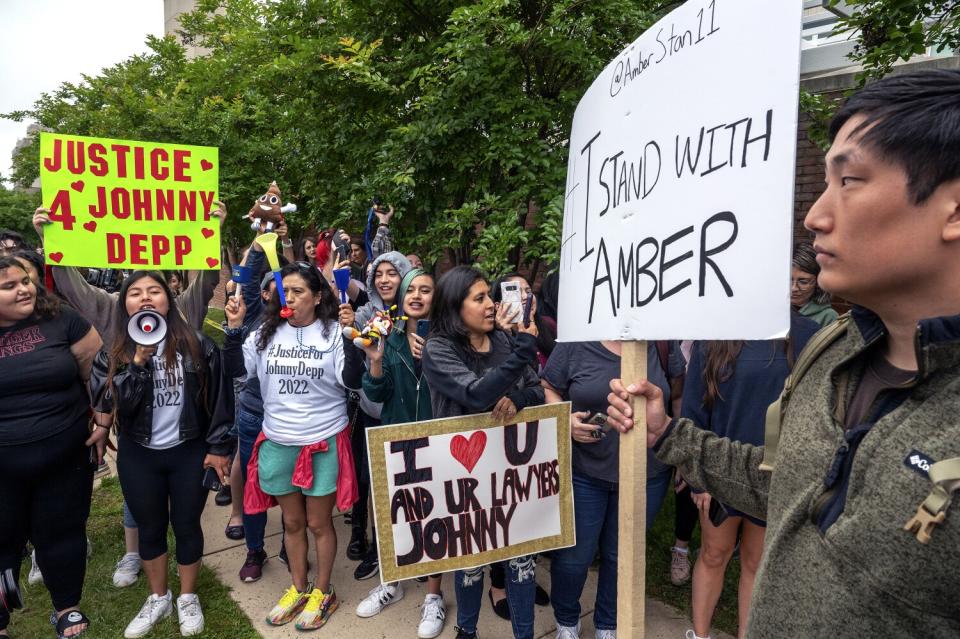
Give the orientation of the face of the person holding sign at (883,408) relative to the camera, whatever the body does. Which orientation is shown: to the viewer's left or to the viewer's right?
to the viewer's left

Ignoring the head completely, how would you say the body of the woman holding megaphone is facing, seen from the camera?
toward the camera

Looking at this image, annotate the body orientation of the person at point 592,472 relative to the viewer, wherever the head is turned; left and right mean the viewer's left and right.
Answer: facing the viewer

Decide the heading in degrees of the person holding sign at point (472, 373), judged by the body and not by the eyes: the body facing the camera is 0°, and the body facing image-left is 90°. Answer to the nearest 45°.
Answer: approximately 315°

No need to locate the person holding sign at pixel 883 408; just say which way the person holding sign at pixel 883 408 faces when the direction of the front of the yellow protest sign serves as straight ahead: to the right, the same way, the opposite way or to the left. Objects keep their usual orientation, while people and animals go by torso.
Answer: to the right

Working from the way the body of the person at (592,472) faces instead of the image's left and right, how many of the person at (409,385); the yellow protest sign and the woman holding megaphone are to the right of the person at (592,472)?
3

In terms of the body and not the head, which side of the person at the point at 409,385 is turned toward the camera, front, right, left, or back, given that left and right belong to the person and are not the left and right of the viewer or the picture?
front

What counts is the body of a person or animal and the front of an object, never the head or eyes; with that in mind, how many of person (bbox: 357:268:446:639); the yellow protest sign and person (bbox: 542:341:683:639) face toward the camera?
3

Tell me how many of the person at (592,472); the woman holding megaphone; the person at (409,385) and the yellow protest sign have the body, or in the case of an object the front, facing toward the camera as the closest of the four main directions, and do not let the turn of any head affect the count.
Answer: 4

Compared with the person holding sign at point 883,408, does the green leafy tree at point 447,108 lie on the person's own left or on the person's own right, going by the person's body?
on the person's own right

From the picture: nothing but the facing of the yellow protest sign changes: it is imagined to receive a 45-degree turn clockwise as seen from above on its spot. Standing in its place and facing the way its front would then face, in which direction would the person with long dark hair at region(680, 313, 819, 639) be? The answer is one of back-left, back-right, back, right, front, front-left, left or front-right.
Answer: left
